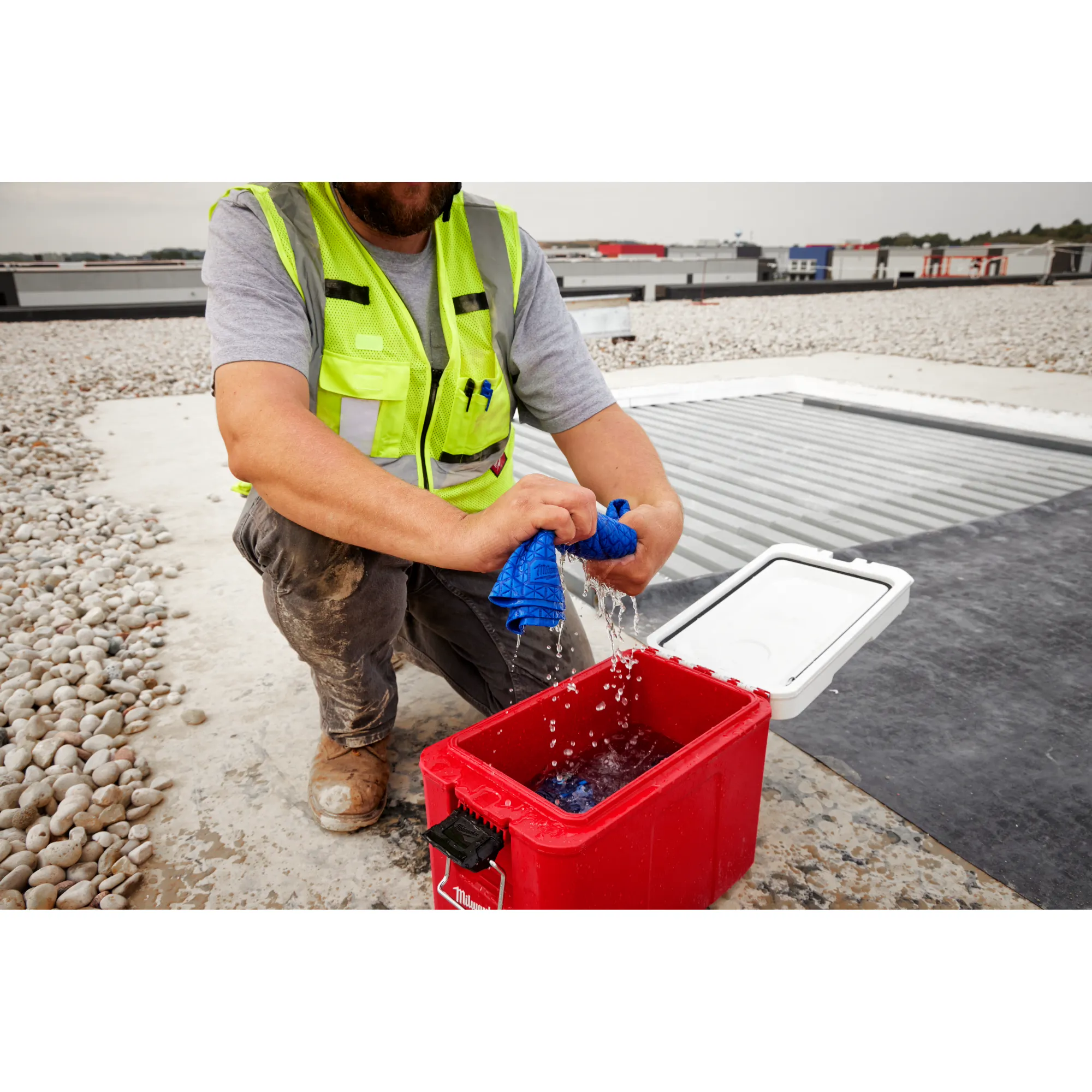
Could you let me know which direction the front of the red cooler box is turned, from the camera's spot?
facing the viewer and to the left of the viewer

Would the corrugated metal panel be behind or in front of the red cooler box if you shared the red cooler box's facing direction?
behind
